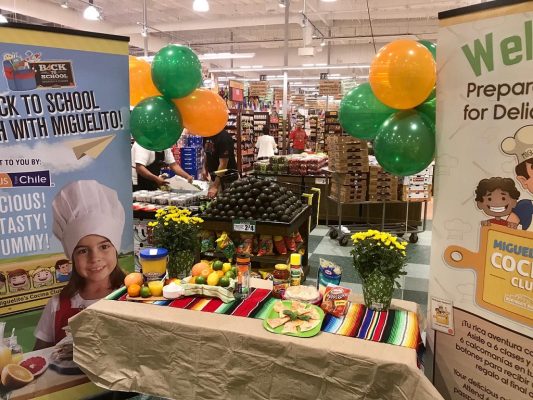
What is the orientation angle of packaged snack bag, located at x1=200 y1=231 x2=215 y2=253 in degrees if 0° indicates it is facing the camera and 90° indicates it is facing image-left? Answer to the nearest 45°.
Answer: approximately 0°

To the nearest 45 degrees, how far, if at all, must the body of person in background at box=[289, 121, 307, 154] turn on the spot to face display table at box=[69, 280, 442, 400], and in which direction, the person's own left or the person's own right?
0° — they already face it

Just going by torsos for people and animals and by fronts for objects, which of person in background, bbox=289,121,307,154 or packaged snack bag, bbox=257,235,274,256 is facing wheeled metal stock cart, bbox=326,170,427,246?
the person in background

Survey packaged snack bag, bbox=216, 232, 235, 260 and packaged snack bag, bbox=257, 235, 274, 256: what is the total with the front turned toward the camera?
2
